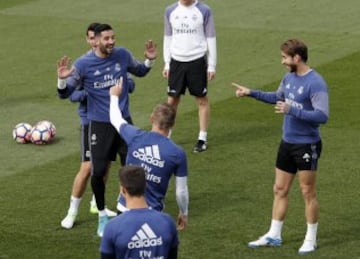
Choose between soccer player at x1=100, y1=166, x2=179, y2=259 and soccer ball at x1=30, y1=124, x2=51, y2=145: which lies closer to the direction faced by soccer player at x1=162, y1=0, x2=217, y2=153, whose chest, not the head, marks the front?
the soccer player

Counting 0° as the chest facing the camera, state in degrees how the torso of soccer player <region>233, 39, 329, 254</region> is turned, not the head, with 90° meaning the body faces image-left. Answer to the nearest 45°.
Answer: approximately 45°

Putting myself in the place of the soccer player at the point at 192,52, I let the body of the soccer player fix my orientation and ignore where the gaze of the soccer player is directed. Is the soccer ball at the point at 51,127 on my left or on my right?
on my right

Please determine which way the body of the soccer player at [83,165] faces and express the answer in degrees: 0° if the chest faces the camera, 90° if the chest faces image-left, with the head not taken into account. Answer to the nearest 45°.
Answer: approximately 315°

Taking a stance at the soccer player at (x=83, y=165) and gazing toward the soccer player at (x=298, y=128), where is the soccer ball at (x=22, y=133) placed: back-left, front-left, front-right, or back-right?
back-left

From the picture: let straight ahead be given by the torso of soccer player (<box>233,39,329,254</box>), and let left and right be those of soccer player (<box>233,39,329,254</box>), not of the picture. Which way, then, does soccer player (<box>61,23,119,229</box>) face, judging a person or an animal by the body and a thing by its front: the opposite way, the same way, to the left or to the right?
to the left

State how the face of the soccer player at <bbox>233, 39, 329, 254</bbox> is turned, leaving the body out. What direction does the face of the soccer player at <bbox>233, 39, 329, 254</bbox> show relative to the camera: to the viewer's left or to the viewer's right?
to the viewer's left

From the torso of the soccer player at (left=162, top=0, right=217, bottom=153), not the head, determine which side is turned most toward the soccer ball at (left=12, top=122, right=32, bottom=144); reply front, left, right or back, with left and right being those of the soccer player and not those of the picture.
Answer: right

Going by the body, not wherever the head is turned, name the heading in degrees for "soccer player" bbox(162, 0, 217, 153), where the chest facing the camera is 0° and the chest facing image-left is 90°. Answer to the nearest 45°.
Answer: approximately 0°

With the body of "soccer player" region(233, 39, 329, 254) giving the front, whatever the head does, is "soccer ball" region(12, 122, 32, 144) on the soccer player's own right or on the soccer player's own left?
on the soccer player's own right
